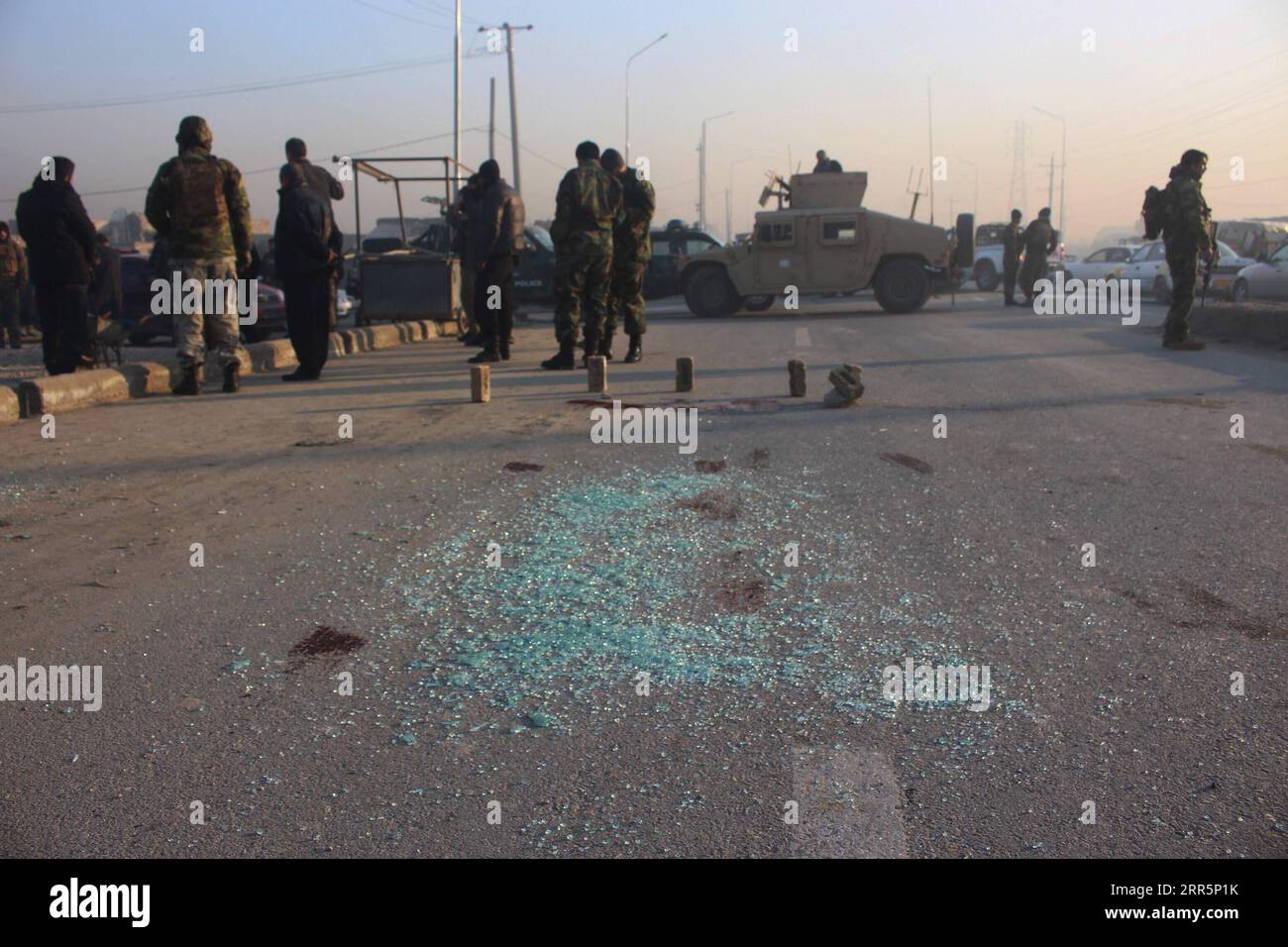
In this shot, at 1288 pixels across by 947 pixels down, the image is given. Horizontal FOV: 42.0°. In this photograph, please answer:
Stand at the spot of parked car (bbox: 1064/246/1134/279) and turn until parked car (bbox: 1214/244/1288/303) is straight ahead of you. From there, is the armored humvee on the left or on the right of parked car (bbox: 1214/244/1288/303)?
right

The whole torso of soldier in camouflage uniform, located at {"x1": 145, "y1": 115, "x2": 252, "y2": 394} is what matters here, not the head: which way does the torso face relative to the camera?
away from the camera

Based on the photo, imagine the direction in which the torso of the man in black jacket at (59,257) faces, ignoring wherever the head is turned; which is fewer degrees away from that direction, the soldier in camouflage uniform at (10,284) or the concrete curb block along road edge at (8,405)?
the soldier in camouflage uniform

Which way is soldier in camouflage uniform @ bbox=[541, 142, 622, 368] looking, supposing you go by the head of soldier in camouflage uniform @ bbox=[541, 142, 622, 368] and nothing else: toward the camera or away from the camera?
away from the camera

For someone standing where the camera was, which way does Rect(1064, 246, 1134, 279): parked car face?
facing to the left of the viewer

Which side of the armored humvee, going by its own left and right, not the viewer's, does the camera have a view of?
left
